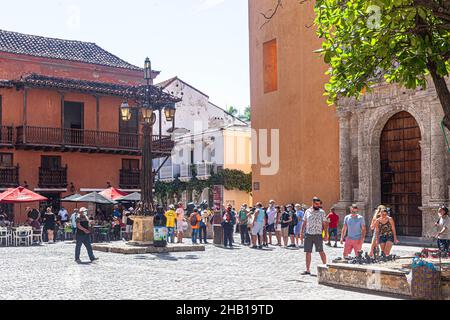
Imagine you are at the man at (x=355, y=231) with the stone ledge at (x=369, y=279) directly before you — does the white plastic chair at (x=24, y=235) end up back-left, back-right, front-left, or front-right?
back-right

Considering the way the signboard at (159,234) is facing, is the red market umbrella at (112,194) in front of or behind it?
behind

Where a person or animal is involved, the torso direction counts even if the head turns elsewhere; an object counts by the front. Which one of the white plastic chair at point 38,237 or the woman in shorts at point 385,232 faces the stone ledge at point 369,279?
the woman in shorts

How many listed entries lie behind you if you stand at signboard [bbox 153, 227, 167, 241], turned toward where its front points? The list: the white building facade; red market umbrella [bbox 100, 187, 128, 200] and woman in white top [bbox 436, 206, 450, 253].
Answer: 2
